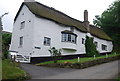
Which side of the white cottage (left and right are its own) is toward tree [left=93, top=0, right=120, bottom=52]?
left

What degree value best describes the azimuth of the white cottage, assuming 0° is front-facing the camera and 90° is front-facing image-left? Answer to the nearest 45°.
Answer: approximately 315°

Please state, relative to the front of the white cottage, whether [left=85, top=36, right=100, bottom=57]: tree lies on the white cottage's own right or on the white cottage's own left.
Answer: on the white cottage's own left
